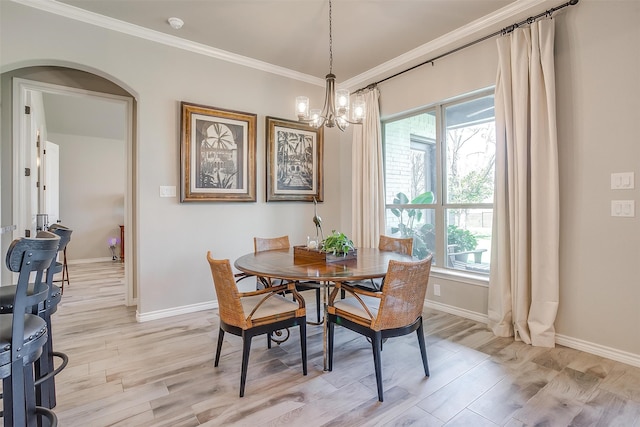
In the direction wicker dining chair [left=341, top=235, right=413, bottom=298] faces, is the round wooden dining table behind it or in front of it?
in front

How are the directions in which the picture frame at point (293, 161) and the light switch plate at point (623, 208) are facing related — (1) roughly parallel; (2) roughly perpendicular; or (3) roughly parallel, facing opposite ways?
roughly perpendicular

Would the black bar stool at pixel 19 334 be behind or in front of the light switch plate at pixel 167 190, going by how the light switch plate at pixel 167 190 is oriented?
in front

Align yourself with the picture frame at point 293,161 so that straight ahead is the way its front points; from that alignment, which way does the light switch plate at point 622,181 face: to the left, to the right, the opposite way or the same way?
to the right

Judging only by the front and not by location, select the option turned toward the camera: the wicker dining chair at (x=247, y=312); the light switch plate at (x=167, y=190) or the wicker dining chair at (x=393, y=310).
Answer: the light switch plate

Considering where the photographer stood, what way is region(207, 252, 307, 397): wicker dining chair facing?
facing away from the viewer and to the right of the viewer

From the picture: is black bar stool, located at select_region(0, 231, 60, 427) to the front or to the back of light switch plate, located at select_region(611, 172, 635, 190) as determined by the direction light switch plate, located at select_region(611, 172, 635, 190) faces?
to the front

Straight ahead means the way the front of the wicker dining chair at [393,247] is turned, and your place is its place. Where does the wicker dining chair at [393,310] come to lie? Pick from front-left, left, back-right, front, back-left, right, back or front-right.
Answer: front-left
